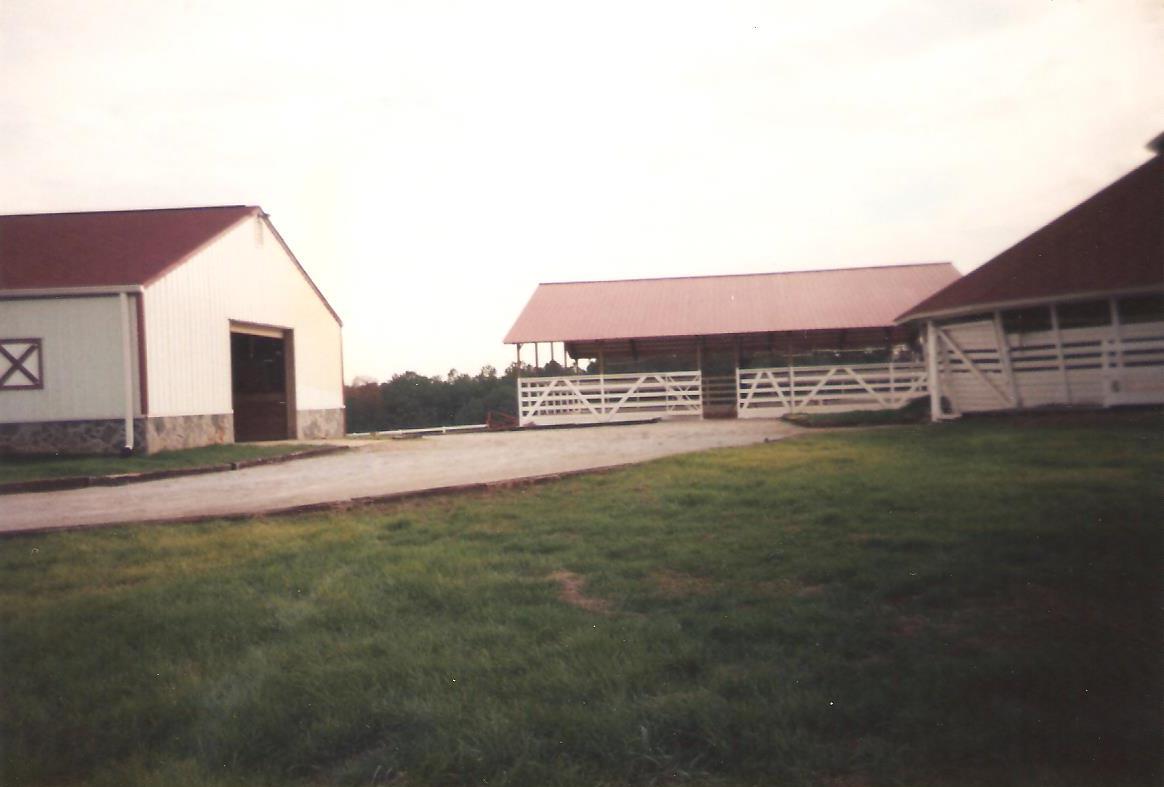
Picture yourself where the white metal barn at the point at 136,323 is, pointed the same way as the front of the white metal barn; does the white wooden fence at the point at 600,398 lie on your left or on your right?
on your left

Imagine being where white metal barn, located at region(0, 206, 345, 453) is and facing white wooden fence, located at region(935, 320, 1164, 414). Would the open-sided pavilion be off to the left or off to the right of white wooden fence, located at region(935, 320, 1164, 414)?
left

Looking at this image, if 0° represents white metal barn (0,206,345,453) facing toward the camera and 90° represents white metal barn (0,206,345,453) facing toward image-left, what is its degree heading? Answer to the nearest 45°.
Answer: approximately 315°

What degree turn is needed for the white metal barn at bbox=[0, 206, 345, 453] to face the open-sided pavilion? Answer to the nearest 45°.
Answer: approximately 45° to its left
